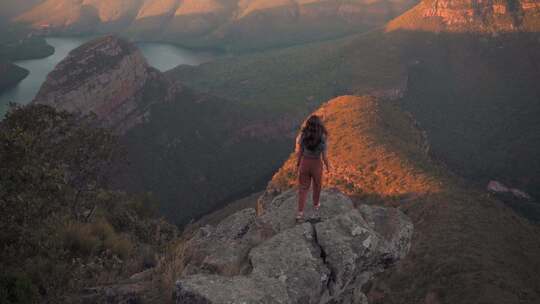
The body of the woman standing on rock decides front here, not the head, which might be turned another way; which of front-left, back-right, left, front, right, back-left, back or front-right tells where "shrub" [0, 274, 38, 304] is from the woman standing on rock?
back-left

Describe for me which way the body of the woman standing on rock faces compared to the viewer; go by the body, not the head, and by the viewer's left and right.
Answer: facing away from the viewer

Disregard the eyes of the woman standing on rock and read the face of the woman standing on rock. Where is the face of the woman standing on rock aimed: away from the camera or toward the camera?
away from the camera

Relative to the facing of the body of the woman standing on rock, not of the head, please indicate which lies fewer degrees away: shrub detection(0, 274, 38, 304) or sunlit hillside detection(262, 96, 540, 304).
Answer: the sunlit hillside
